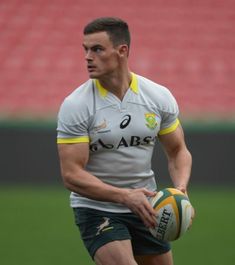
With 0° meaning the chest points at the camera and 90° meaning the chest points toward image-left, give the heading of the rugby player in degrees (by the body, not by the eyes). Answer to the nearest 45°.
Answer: approximately 0°
